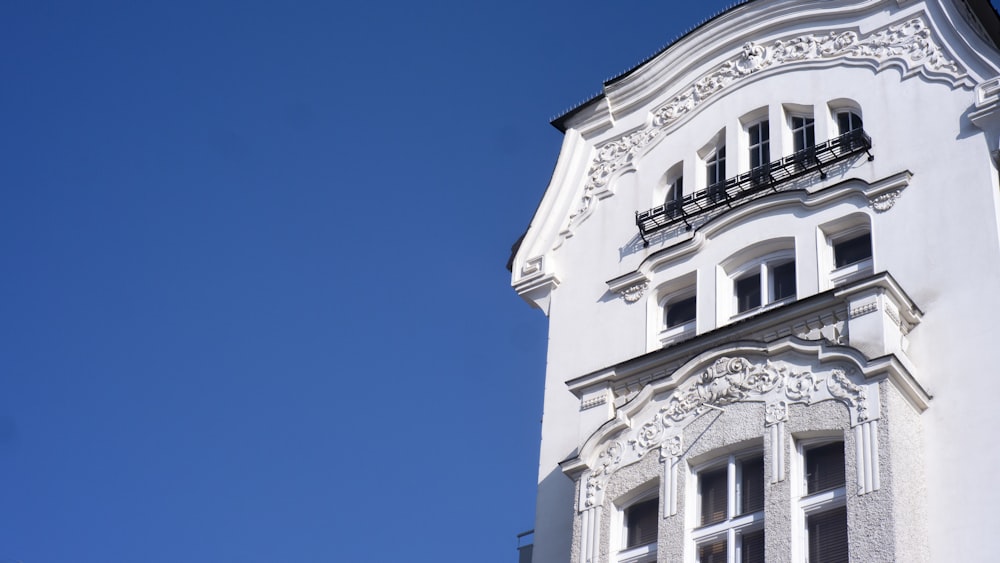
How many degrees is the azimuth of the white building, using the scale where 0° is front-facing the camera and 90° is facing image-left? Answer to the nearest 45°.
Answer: approximately 45°
